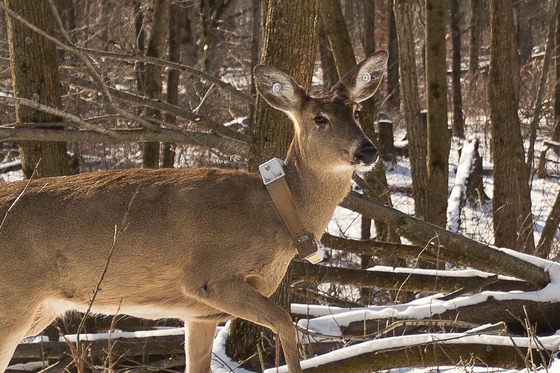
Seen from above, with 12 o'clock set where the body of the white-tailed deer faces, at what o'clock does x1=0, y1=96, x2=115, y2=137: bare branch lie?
The bare branch is roughly at 8 o'clock from the white-tailed deer.

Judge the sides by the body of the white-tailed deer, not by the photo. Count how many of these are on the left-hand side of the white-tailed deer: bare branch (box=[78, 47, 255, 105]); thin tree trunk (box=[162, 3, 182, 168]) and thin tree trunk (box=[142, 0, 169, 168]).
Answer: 3

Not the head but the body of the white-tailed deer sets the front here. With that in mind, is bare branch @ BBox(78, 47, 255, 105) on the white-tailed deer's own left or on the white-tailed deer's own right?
on the white-tailed deer's own left

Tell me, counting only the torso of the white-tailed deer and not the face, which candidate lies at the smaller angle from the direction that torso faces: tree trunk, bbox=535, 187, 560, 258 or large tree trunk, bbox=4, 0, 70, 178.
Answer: the tree trunk

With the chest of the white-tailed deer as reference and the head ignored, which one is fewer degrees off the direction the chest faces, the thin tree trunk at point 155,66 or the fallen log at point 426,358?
the fallen log

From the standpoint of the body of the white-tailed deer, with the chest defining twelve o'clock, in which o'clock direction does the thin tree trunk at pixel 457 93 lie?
The thin tree trunk is roughly at 10 o'clock from the white-tailed deer.

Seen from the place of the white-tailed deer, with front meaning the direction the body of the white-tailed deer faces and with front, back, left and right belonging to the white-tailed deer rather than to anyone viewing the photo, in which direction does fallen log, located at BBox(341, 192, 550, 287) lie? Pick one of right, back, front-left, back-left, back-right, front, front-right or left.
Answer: front-left

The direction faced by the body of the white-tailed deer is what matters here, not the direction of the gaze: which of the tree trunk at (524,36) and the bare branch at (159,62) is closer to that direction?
the tree trunk

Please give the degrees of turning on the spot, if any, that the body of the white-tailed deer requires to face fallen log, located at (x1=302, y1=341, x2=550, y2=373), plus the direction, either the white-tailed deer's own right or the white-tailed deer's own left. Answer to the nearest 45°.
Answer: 0° — it already faces it

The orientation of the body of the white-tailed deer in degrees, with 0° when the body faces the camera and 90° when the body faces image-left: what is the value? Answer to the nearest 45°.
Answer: approximately 270°

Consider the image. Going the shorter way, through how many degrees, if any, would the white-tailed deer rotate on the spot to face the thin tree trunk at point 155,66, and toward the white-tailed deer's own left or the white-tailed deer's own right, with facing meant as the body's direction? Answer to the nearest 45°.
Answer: approximately 90° to the white-tailed deer's own left
